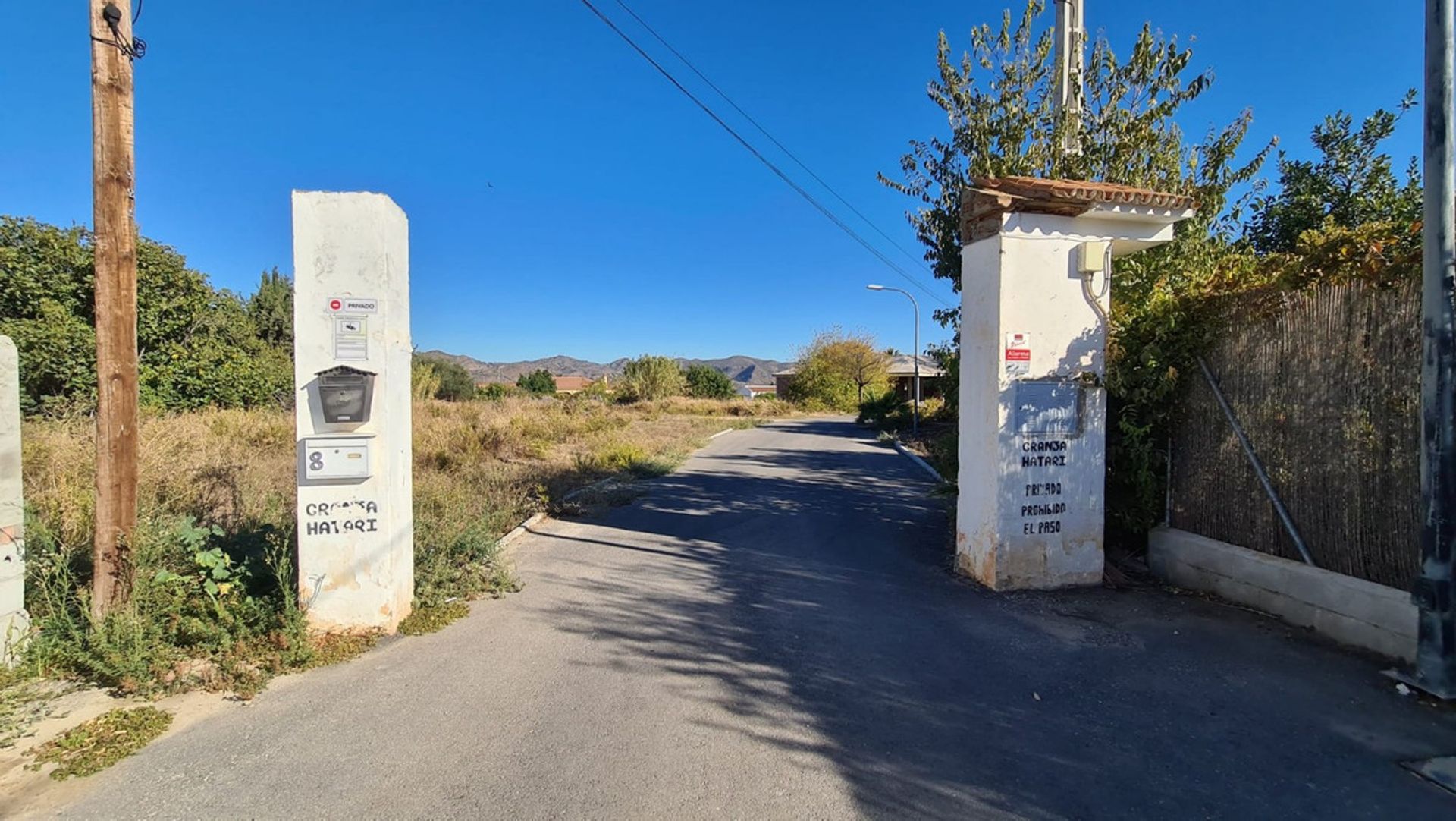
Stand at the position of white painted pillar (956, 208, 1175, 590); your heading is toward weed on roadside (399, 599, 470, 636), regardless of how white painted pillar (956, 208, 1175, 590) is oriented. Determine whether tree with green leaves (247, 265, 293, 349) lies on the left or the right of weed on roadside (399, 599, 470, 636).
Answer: right

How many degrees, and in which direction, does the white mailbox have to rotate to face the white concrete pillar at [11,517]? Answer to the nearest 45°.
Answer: approximately 90° to its right

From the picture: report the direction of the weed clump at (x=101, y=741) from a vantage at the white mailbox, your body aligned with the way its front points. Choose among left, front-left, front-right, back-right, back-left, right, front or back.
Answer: front-right

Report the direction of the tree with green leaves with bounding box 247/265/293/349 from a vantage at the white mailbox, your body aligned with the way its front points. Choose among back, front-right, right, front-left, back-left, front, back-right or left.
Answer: back

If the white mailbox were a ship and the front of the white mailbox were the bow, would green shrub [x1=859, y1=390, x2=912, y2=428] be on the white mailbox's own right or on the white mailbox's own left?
on the white mailbox's own left

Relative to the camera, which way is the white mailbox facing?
toward the camera

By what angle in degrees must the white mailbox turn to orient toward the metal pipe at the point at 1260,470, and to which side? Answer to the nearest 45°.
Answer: approximately 45° to its left

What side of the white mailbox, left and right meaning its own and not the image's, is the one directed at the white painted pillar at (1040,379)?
left

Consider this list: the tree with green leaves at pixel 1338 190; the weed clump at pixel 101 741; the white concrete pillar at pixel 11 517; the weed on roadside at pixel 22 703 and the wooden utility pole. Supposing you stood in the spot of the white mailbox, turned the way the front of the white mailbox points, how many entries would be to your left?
1

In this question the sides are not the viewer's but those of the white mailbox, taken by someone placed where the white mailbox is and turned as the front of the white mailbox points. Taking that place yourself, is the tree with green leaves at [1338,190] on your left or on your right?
on your left
